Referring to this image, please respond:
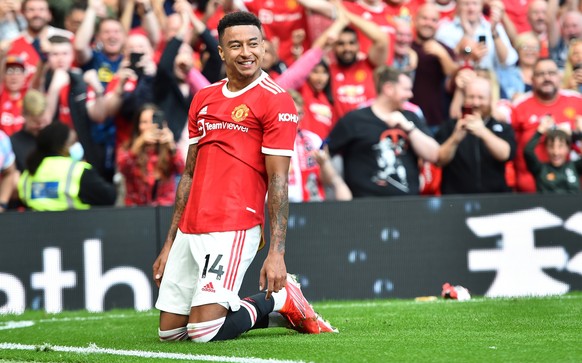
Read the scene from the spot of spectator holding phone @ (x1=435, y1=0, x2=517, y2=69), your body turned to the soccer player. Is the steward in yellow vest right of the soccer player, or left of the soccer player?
right

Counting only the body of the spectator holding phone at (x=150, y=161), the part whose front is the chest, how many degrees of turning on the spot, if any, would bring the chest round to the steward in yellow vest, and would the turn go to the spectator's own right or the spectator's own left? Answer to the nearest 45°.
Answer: approximately 90° to the spectator's own right

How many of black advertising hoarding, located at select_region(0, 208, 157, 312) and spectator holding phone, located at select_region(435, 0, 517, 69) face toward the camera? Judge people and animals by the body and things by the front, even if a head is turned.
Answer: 2

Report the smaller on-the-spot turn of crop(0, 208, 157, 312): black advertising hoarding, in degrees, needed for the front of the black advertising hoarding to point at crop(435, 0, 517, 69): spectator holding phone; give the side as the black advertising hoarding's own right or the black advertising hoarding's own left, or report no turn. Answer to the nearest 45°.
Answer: approximately 90° to the black advertising hoarding's own left

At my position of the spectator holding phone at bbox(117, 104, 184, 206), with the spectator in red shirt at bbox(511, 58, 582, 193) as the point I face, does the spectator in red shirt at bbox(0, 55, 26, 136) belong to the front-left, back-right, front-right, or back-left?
back-left

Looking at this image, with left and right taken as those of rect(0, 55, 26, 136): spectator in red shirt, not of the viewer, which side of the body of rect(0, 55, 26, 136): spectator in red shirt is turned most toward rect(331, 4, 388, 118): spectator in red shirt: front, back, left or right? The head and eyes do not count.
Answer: left

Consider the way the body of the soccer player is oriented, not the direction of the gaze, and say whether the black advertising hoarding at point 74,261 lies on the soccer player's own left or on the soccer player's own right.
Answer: on the soccer player's own right

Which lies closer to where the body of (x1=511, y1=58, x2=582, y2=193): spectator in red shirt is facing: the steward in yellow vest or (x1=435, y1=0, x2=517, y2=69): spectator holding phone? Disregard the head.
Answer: the steward in yellow vest

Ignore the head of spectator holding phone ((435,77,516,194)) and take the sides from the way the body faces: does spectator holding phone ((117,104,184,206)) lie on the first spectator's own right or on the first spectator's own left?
on the first spectator's own right
